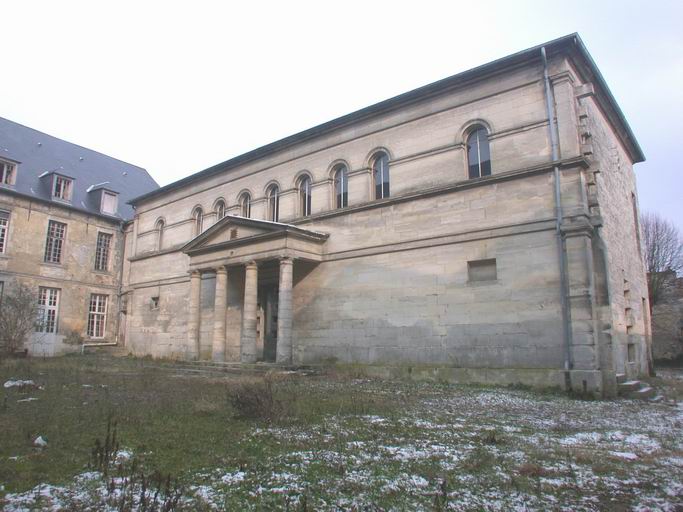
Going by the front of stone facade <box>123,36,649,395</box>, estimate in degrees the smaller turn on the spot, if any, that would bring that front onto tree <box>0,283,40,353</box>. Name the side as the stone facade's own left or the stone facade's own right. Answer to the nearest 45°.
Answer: approximately 45° to the stone facade's own right

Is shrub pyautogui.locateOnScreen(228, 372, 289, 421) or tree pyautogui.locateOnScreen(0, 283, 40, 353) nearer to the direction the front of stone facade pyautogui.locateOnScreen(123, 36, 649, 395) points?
the shrub

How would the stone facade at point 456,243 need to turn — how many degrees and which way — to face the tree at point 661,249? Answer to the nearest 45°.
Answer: approximately 180°

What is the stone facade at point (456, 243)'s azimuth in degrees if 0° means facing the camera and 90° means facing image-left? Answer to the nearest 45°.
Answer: approximately 45°

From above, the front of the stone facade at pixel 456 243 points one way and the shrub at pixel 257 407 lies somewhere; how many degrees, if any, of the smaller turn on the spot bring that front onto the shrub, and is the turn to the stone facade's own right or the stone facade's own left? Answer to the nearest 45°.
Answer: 0° — it already faces it

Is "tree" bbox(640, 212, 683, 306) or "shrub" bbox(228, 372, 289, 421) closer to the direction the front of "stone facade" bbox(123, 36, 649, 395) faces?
the shrub
